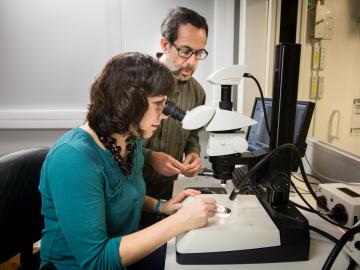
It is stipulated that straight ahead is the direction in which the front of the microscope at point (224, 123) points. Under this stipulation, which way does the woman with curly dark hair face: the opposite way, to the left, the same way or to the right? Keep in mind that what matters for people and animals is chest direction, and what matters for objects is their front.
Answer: the opposite way

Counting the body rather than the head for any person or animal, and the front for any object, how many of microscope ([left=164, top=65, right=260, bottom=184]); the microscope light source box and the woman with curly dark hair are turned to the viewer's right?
1

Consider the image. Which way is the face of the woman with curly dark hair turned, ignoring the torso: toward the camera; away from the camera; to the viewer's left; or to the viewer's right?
to the viewer's right

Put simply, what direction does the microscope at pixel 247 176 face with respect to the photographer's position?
facing to the left of the viewer

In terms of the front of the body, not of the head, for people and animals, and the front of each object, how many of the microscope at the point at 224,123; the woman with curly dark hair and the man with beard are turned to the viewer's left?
1

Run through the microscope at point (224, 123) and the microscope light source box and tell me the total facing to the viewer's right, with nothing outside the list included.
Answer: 0

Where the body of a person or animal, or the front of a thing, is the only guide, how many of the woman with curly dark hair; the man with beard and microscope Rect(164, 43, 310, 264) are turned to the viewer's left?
1

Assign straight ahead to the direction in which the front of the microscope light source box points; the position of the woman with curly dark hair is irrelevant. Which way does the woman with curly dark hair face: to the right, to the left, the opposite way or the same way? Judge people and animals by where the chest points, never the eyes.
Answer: the opposite way

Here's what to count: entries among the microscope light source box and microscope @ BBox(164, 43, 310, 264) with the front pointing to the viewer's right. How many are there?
0
